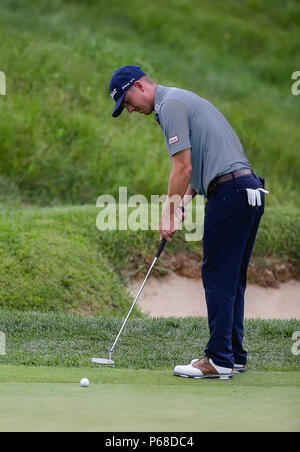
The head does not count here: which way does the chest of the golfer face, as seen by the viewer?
to the viewer's left
